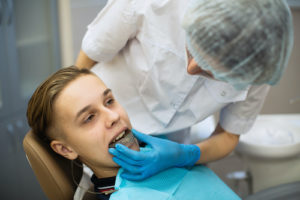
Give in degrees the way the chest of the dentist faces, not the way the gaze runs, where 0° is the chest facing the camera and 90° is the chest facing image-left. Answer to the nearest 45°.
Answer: approximately 45°
